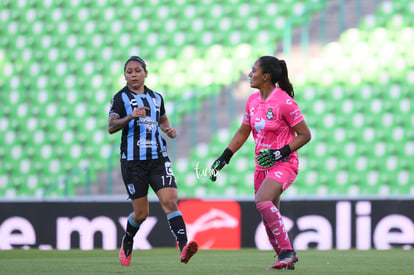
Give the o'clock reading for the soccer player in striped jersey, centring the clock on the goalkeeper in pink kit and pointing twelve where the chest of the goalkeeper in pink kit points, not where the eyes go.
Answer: The soccer player in striped jersey is roughly at 2 o'clock from the goalkeeper in pink kit.

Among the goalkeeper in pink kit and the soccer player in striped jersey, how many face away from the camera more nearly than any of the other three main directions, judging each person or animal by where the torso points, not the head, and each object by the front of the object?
0

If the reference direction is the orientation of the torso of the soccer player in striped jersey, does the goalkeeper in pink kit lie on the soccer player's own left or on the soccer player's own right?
on the soccer player's own left

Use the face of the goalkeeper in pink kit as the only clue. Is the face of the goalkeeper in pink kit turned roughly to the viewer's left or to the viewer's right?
to the viewer's left

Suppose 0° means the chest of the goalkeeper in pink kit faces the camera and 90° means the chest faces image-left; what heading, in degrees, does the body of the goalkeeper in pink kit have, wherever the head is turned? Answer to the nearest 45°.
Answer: approximately 45°

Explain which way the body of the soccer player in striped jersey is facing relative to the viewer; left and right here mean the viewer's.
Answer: facing the viewer
